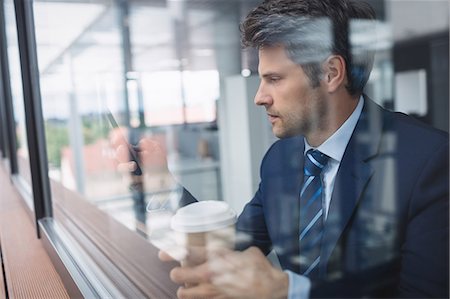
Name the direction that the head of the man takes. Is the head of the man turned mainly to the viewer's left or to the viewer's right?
to the viewer's left

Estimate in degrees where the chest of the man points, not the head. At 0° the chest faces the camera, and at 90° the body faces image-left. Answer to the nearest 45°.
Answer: approximately 45°
